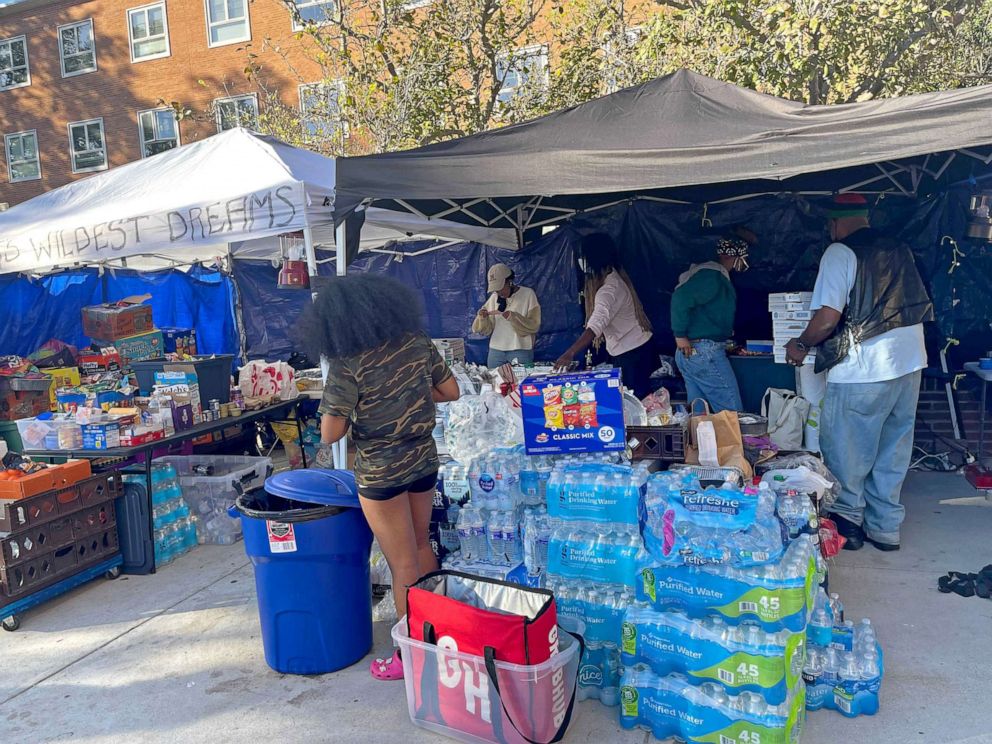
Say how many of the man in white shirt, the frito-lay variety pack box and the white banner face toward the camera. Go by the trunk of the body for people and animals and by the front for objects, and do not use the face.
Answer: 2

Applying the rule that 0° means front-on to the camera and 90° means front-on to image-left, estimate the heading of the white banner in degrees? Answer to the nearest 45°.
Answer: approximately 0°

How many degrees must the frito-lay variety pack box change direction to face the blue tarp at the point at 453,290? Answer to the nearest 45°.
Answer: approximately 180°

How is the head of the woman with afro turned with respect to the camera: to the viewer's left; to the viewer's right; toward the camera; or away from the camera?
away from the camera

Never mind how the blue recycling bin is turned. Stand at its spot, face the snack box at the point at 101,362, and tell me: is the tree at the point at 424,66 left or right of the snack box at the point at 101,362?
right

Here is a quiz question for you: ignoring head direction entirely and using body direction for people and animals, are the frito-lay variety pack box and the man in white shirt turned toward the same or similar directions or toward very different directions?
very different directions

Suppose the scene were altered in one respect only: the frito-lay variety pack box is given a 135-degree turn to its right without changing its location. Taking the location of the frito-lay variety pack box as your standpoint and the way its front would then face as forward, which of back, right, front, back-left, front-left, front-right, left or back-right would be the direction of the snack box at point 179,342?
front

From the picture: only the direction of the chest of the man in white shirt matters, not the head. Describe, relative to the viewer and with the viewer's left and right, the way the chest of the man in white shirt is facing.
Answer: facing away from the viewer and to the left of the viewer

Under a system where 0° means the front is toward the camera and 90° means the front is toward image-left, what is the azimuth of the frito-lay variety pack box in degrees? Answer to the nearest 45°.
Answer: approximately 0°

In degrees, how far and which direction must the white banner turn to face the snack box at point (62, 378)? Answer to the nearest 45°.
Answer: approximately 135° to its right

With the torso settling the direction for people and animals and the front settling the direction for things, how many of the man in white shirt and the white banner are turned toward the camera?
1
